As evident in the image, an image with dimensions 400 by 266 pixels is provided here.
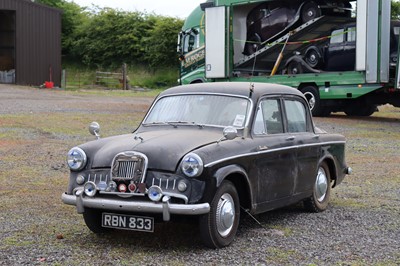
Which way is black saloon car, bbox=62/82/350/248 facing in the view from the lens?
facing the viewer and to the left of the viewer

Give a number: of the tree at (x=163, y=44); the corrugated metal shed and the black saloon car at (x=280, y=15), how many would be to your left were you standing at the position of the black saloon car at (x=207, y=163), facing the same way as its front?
0

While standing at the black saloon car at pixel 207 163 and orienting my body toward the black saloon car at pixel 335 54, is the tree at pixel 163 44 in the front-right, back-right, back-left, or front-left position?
front-left

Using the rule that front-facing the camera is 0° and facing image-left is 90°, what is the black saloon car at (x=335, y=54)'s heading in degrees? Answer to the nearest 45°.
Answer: approximately 90°

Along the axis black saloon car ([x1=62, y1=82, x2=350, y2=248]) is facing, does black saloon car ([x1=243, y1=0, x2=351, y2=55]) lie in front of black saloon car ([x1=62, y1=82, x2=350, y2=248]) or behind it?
behind

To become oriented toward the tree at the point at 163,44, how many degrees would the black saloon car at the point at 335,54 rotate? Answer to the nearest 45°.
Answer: approximately 45° to its right

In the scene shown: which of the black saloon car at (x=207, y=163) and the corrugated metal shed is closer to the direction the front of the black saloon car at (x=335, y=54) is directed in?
the corrugated metal shed

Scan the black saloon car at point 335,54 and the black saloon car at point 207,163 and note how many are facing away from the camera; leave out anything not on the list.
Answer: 0

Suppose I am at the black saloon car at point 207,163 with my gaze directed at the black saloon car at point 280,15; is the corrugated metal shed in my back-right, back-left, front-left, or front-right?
front-left

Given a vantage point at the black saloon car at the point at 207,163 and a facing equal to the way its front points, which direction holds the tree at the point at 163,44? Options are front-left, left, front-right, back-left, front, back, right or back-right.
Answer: back-right

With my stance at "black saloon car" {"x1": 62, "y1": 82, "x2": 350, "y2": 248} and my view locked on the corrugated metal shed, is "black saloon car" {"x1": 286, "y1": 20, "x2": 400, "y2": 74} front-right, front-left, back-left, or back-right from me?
front-right

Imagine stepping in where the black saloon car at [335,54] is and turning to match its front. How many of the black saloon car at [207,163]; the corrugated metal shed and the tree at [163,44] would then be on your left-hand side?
1
